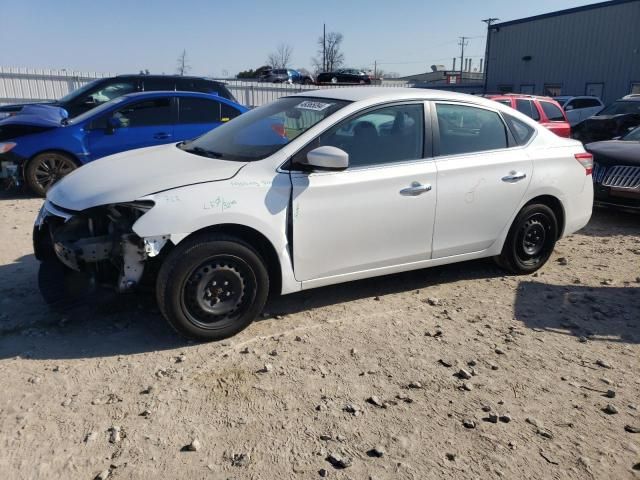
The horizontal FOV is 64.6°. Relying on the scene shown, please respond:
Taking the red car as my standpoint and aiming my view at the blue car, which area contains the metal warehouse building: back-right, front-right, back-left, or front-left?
back-right

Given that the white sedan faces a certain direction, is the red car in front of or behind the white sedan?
behind

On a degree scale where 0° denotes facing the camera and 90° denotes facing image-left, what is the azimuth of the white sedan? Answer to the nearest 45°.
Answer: approximately 45°

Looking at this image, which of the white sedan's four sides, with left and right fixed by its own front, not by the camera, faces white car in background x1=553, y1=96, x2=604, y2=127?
back

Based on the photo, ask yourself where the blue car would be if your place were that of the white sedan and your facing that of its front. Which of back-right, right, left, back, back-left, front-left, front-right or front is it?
right

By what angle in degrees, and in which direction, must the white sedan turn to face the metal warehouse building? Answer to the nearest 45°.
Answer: approximately 180°
